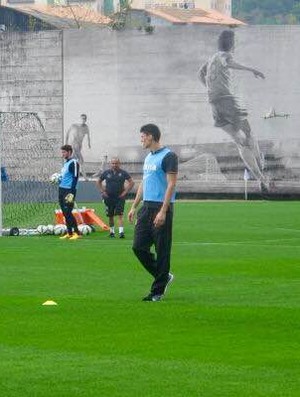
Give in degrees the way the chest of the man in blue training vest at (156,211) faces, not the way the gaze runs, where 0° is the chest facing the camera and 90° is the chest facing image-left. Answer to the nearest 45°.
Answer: approximately 45°

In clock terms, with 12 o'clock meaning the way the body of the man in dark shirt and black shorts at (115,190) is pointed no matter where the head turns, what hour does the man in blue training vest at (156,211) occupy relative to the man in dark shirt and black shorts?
The man in blue training vest is roughly at 12 o'clock from the man in dark shirt and black shorts.

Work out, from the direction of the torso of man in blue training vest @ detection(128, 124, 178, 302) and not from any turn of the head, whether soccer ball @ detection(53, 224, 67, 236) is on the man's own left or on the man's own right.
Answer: on the man's own right

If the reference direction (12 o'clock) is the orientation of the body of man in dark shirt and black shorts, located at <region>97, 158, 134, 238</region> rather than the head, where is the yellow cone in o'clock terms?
The yellow cone is roughly at 12 o'clock from the man in dark shirt and black shorts.
